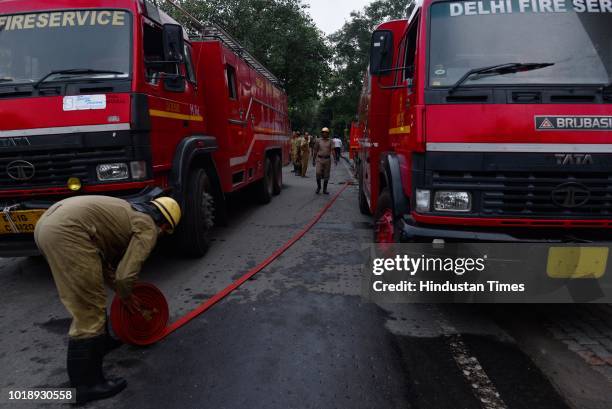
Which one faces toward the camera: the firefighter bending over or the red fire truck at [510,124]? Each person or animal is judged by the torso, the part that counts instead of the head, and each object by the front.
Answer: the red fire truck

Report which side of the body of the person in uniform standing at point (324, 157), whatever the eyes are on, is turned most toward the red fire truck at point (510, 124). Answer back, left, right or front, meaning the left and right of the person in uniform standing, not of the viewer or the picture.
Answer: front

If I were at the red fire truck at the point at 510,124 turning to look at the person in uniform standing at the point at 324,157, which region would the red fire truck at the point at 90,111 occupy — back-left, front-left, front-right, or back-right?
front-left

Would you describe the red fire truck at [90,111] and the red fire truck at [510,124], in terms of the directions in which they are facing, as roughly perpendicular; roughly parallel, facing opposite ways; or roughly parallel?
roughly parallel

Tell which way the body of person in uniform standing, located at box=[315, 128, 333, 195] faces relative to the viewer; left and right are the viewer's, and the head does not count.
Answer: facing the viewer

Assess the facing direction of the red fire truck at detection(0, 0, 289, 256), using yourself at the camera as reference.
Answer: facing the viewer and to the left of the viewer

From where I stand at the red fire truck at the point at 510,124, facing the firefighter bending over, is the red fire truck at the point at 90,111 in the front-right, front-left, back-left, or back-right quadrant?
front-right

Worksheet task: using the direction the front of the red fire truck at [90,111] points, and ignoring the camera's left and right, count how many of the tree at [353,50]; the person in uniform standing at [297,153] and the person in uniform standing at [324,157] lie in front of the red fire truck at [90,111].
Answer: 0

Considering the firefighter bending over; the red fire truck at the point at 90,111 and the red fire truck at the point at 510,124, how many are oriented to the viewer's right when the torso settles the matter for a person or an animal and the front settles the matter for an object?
1

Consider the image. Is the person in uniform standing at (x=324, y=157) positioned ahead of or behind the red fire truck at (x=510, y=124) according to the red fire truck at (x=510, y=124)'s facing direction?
behind

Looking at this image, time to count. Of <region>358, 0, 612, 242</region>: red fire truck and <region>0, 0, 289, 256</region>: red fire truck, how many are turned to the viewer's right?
0

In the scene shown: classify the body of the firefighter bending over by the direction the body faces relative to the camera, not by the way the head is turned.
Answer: to the viewer's right

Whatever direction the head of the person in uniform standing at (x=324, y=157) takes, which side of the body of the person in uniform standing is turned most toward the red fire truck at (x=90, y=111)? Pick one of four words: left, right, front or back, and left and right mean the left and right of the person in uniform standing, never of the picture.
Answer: front

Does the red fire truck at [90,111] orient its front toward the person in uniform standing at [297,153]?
no

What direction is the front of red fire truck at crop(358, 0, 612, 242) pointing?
toward the camera

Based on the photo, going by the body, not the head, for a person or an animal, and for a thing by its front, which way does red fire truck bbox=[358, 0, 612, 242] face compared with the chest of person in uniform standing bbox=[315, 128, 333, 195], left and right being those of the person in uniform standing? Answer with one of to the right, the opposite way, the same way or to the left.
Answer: the same way

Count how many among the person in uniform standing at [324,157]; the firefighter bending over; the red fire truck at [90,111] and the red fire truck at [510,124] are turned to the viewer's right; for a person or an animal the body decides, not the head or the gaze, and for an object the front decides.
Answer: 1
